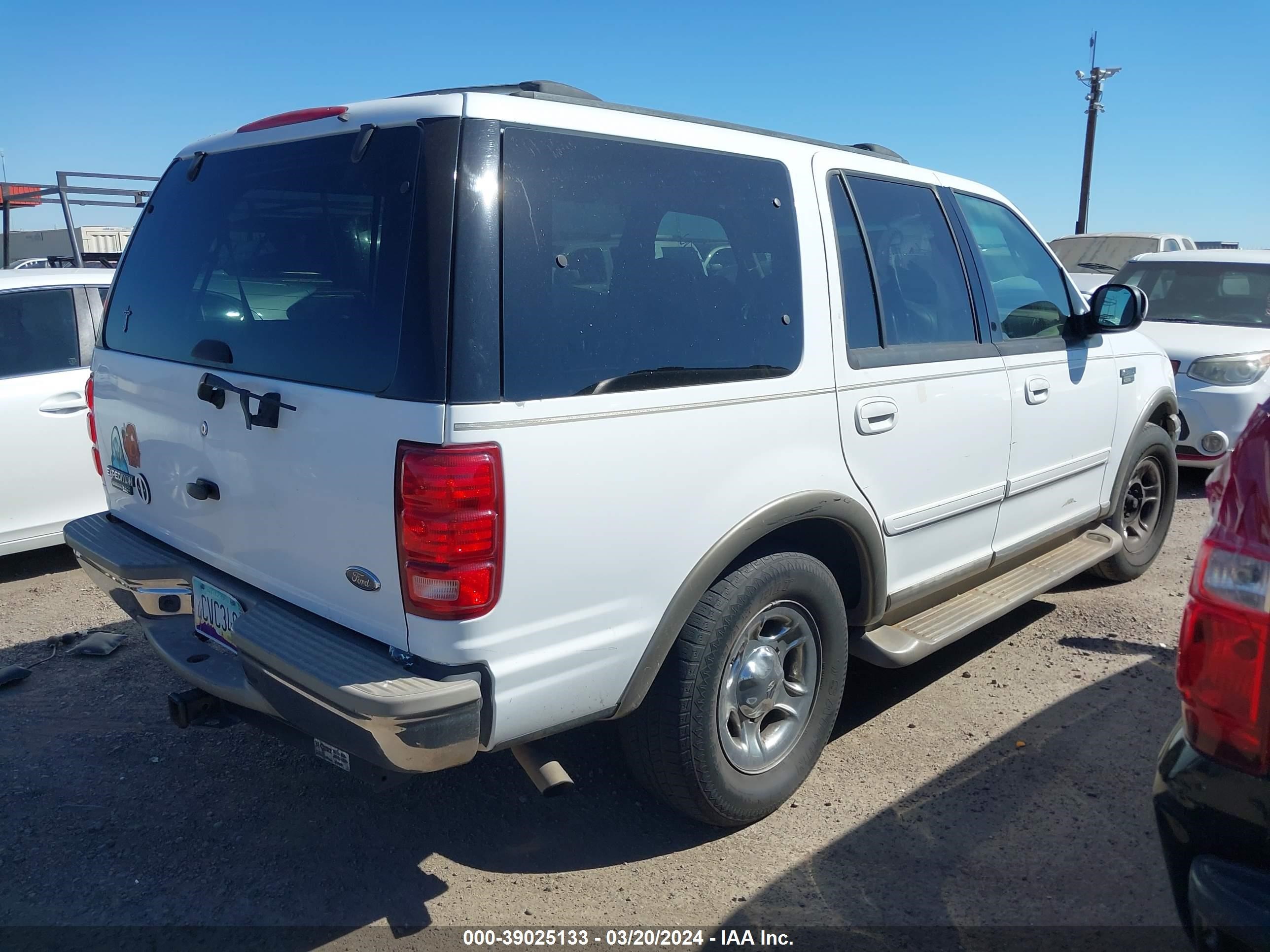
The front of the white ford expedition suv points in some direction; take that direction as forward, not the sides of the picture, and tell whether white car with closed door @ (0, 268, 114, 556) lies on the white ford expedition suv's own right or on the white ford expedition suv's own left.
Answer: on the white ford expedition suv's own left

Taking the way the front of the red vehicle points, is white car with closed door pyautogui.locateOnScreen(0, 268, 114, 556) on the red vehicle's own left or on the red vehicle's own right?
on the red vehicle's own left

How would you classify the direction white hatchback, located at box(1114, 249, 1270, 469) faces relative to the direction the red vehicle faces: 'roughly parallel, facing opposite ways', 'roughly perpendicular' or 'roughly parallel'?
roughly parallel, facing opposite ways

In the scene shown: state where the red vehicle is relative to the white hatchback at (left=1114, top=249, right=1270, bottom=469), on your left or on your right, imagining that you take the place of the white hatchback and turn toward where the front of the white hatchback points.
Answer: on your left

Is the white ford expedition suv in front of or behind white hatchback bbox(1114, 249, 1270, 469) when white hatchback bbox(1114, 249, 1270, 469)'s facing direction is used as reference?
in front

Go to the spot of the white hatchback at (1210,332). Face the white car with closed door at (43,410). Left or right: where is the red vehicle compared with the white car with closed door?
left

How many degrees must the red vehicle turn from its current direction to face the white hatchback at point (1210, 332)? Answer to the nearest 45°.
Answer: approximately 45° to its left

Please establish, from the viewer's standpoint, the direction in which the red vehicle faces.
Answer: facing away from the viewer and to the right of the viewer

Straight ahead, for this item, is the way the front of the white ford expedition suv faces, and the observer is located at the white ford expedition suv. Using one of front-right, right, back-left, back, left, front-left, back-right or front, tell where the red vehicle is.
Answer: right

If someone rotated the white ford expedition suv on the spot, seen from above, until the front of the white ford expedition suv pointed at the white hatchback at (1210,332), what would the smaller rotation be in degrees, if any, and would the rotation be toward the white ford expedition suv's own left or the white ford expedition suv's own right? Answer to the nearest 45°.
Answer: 0° — it already faces it

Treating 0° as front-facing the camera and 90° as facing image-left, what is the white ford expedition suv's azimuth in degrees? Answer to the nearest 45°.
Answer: approximately 225°

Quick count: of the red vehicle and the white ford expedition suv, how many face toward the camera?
0
